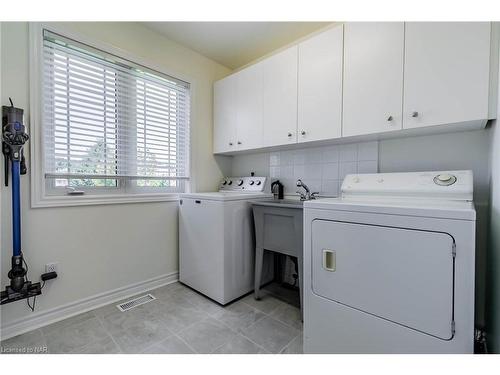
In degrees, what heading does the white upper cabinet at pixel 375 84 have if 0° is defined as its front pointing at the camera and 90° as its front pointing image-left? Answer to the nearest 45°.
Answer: approximately 45°

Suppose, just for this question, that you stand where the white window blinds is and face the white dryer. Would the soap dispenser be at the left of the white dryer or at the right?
left

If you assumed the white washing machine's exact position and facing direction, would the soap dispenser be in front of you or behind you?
behind

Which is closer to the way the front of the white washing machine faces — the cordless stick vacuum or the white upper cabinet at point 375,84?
the cordless stick vacuum

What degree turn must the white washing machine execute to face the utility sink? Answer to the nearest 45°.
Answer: approximately 90° to its left

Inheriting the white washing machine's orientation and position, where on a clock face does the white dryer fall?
The white dryer is roughly at 9 o'clock from the white washing machine.

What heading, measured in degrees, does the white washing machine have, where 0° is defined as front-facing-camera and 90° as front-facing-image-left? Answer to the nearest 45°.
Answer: approximately 45°

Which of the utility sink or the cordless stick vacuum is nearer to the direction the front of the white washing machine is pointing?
the cordless stick vacuum
